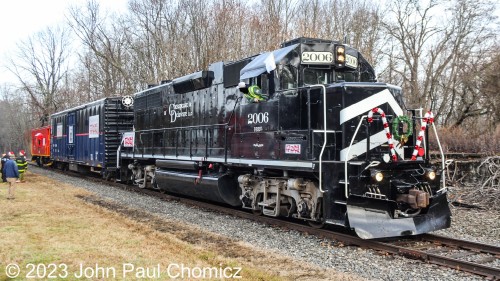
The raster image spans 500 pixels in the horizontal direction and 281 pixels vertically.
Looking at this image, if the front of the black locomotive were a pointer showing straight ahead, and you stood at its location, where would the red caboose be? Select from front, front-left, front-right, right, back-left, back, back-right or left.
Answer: back

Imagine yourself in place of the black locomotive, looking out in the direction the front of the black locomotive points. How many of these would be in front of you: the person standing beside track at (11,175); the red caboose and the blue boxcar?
0

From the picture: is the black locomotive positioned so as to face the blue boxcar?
no

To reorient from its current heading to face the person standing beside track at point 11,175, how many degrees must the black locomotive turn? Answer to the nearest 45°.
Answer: approximately 180°

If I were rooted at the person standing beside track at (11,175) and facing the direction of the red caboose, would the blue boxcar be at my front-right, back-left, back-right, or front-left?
front-right

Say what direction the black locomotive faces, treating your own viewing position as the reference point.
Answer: facing the viewer and to the right of the viewer
